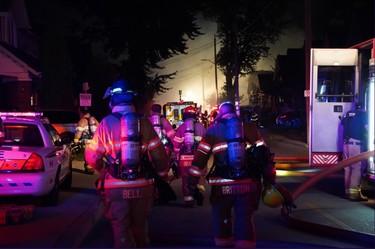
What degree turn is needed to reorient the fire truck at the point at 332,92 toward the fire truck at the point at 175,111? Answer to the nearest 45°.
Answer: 0° — it already faces it

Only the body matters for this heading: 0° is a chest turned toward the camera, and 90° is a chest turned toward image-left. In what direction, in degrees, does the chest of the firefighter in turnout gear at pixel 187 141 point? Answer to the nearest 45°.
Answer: approximately 180°

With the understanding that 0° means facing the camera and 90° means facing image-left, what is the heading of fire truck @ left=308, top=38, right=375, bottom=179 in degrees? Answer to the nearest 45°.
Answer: approximately 135°

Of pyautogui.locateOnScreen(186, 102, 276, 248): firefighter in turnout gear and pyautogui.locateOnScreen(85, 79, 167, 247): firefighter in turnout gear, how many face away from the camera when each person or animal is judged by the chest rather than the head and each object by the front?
2

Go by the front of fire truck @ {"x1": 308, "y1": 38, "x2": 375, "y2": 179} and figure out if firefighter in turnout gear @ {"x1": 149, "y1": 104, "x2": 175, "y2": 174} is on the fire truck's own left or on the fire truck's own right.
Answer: on the fire truck's own left

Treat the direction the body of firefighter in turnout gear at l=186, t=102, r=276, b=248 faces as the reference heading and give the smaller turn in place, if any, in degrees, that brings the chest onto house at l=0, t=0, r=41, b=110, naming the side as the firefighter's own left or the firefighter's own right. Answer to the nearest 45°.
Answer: approximately 45° to the firefighter's own left

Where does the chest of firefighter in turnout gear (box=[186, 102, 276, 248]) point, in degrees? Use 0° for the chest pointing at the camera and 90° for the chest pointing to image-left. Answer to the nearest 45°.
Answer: approximately 180°

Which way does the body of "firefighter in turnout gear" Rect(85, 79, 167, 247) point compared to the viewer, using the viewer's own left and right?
facing away from the viewer
